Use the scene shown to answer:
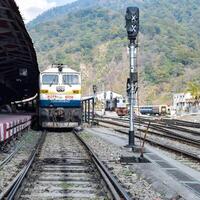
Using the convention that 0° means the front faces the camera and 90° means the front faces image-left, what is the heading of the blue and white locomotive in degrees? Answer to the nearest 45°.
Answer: approximately 0°

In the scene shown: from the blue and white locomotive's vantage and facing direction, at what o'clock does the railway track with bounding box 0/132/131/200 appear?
The railway track is roughly at 12 o'clock from the blue and white locomotive.
